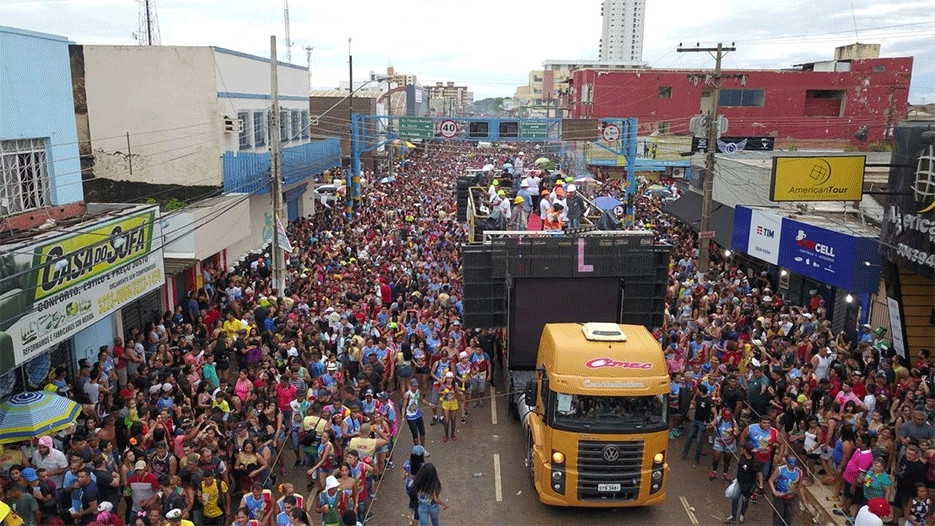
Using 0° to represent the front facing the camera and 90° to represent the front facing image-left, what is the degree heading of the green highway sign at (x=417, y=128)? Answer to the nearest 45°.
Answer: approximately 0°

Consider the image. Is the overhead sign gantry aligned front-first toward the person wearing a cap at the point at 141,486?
yes

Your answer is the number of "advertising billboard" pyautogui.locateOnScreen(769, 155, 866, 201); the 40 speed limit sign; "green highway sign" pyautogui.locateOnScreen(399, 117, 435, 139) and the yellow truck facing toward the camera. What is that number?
4

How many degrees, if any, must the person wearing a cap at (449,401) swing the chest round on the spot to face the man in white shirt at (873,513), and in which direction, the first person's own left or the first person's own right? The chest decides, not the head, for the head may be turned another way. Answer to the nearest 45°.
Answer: approximately 45° to the first person's own left

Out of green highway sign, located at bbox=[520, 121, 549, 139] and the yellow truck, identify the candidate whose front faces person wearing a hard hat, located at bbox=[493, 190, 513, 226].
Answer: the green highway sign

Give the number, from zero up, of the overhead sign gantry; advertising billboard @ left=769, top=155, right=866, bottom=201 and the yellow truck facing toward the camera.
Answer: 3

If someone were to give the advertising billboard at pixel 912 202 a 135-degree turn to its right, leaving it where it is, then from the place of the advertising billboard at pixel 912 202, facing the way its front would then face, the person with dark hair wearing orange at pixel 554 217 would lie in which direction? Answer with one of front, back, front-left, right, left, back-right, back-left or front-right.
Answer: left

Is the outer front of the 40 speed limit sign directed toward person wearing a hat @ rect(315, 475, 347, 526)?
yes

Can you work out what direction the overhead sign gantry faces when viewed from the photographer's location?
facing the viewer

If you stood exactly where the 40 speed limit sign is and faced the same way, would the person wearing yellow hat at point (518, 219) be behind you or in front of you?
in front

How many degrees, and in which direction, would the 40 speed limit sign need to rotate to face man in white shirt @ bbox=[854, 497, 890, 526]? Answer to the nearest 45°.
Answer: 0° — it already faces them

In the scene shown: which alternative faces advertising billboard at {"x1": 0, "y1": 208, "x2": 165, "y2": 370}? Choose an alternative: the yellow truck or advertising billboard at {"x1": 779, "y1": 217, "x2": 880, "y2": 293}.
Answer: advertising billboard at {"x1": 779, "y1": 217, "x2": 880, "y2": 293}

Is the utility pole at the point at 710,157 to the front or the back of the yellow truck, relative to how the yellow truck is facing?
to the back

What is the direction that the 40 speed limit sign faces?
toward the camera

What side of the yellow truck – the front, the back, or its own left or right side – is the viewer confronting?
front

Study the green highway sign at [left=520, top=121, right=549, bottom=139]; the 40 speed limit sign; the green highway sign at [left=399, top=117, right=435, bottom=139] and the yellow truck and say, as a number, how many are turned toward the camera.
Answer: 4

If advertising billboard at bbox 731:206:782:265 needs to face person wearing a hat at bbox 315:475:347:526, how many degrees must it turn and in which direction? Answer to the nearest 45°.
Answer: approximately 45° to its left

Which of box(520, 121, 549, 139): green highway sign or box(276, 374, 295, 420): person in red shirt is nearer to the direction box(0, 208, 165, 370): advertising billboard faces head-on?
the person in red shirt

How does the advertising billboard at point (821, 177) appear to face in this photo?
toward the camera

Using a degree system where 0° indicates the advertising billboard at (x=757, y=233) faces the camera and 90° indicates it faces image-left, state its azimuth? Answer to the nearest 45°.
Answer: approximately 45°

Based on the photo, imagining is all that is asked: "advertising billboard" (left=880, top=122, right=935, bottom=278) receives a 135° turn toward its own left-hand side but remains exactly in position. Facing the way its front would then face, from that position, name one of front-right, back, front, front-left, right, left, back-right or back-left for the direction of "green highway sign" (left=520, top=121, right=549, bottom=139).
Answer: back-left

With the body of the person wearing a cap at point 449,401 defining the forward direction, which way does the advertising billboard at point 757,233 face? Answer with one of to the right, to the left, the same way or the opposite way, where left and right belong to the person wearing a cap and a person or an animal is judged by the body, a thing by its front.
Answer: to the right

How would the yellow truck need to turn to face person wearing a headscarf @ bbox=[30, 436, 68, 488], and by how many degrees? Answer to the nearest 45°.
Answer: approximately 90° to its right
